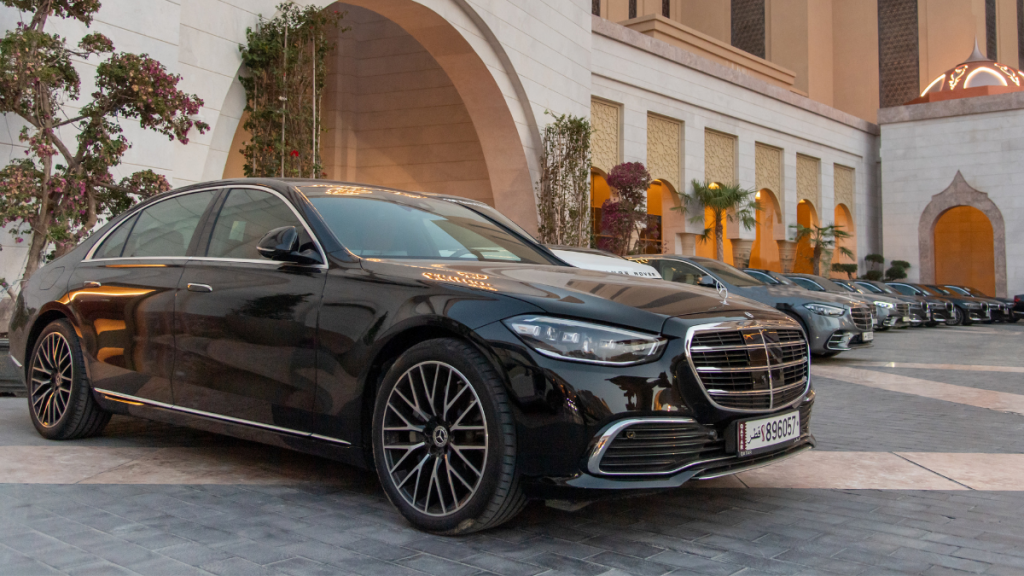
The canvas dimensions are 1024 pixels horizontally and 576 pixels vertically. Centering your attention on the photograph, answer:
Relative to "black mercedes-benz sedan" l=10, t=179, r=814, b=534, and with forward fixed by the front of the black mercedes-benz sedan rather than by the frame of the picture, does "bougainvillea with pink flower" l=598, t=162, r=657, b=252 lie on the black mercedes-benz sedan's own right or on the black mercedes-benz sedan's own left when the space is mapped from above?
on the black mercedes-benz sedan's own left

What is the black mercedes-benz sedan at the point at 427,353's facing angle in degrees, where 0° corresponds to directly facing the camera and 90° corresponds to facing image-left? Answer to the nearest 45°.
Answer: approximately 315°

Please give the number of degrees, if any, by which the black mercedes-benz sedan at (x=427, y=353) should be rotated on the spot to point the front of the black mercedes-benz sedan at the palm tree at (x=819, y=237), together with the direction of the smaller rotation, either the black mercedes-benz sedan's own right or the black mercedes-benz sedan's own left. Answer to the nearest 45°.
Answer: approximately 90° to the black mercedes-benz sedan's own left

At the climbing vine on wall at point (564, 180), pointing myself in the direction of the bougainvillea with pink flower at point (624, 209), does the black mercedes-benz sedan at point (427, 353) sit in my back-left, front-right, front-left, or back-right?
back-right

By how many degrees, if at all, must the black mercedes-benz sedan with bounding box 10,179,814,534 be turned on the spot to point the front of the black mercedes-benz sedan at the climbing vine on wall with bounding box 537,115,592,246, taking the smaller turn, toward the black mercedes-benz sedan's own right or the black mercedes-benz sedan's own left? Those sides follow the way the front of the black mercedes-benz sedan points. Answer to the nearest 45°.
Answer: approximately 135° to the black mercedes-benz sedan's own left

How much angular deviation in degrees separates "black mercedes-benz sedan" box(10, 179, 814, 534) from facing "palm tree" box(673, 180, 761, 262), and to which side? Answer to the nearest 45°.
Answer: approximately 90° to its left

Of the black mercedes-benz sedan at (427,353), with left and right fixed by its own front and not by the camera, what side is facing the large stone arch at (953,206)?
left

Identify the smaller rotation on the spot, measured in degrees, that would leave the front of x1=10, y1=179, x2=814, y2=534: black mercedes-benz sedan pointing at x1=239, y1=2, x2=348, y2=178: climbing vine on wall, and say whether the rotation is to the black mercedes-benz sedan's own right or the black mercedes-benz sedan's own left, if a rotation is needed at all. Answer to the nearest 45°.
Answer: approximately 135° to the black mercedes-benz sedan's own left

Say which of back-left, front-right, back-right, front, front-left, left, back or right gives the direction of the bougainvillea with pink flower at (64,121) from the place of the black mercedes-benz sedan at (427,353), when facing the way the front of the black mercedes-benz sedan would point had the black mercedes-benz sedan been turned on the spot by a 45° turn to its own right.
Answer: back-right
